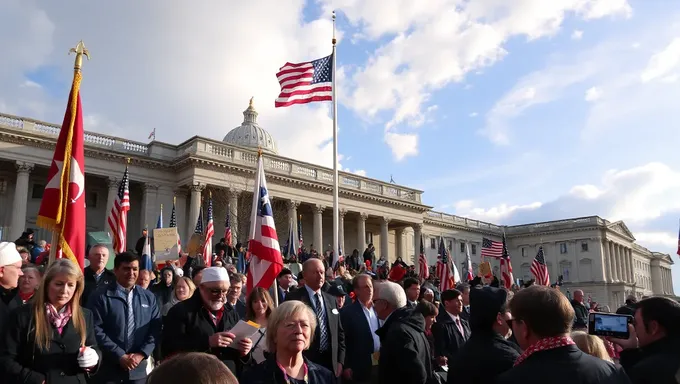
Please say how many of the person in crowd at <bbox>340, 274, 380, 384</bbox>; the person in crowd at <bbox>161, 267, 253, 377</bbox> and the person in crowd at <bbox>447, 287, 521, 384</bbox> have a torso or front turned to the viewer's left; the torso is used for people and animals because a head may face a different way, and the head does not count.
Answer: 0

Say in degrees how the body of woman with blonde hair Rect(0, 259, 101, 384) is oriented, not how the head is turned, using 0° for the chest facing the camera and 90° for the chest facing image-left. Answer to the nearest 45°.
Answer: approximately 315°

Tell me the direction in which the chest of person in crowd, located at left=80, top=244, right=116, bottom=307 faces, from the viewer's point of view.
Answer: toward the camera

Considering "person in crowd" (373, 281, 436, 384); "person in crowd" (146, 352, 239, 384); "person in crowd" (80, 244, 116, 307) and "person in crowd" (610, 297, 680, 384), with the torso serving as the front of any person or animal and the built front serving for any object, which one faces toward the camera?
"person in crowd" (80, 244, 116, 307)

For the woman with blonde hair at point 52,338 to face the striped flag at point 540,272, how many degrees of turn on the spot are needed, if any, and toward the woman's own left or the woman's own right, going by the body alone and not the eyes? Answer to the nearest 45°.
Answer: approximately 90° to the woman's own left

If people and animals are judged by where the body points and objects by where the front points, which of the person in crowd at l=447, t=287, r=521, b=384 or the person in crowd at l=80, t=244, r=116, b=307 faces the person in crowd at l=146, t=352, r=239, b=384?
the person in crowd at l=80, t=244, r=116, b=307

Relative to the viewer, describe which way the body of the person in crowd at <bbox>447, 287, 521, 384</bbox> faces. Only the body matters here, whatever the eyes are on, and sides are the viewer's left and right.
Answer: facing away from the viewer and to the right of the viewer

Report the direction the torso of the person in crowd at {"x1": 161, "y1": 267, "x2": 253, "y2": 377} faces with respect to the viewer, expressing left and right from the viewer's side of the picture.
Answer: facing the viewer and to the right of the viewer

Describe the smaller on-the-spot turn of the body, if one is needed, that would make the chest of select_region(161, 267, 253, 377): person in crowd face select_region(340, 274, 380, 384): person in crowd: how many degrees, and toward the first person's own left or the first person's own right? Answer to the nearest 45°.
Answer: approximately 90° to the first person's own left

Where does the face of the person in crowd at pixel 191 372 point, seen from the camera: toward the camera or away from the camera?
away from the camera

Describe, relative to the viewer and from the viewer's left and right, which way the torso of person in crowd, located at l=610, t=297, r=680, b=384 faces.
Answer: facing to the left of the viewer
